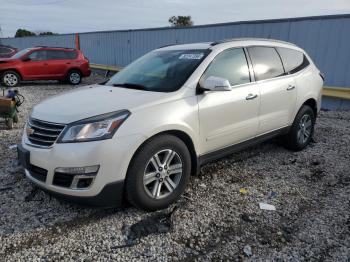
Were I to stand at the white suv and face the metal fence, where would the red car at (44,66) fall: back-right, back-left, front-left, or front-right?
front-left

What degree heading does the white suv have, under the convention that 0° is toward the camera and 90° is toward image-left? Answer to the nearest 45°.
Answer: approximately 45°

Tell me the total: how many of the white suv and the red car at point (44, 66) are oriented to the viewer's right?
0

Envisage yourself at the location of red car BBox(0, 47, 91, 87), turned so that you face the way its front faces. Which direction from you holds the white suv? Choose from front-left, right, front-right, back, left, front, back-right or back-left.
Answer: left

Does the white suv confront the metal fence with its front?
no

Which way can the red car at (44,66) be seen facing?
to the viewer's left
